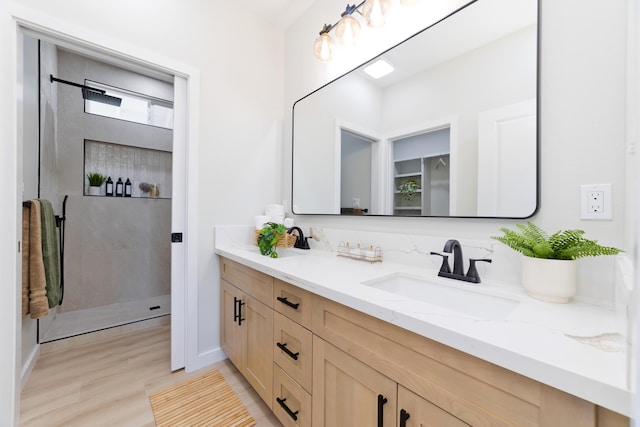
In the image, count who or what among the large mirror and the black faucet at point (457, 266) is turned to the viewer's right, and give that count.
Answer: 0

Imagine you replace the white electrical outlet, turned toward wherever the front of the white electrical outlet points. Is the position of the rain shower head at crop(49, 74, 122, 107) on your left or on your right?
on your right

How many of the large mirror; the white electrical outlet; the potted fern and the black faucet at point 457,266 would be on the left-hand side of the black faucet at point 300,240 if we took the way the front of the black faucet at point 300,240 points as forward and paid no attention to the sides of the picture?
4

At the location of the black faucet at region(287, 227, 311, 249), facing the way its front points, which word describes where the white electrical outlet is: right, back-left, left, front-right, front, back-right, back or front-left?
left

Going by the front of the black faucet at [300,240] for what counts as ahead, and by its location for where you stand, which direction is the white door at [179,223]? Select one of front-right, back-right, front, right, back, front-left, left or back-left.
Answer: front-right

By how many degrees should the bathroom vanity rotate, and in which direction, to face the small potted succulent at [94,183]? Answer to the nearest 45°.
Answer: approximately 45° to its right

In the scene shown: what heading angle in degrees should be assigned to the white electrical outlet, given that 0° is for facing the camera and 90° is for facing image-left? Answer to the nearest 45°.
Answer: approximately 0°
